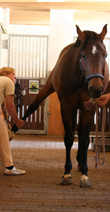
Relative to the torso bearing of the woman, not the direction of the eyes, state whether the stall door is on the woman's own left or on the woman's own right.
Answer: on the woman's own left

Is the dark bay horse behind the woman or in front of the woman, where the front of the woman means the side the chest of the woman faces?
in front

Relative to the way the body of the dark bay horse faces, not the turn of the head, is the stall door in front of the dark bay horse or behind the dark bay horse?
behind

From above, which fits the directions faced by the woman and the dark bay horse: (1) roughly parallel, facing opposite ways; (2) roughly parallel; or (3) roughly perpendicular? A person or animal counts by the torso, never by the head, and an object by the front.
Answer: roughly perpendicular

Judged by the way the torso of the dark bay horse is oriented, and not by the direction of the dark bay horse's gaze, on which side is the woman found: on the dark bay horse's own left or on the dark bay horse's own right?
on the dark bay horse's own right

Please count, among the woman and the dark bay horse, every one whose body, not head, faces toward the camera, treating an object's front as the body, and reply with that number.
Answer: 1

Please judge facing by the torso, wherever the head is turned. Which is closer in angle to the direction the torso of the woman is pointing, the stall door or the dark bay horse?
the dark bay horse

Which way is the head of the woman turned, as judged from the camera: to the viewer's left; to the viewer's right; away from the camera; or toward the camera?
to the viewer's right

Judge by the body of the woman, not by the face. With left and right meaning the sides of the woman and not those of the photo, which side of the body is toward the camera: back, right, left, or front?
right
